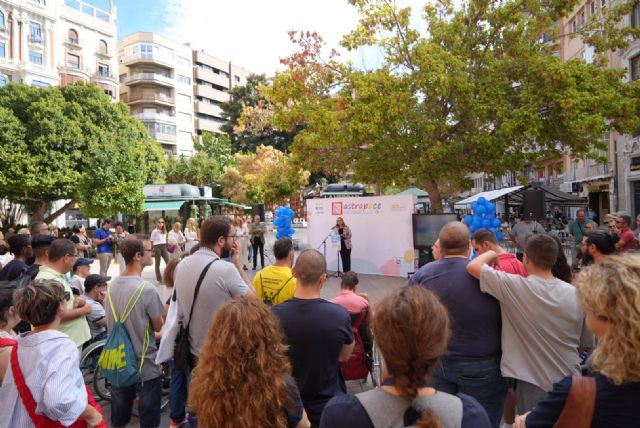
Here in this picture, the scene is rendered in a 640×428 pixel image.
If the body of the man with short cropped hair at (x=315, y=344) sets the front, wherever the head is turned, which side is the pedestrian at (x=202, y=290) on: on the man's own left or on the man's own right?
on the man's own left

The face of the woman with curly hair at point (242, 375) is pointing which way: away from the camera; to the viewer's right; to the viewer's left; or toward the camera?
away from the camera

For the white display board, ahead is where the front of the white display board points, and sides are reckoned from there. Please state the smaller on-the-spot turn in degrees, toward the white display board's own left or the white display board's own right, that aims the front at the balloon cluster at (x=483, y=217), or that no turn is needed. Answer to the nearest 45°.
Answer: approximately 45° to the white display board's own left

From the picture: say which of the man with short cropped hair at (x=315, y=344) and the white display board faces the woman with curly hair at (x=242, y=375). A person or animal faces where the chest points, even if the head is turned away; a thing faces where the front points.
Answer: the white display board

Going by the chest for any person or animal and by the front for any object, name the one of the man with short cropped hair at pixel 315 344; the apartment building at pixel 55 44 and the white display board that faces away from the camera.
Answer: the man with short cropped hair

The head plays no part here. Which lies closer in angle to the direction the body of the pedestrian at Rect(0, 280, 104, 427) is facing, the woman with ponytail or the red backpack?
the red backpack

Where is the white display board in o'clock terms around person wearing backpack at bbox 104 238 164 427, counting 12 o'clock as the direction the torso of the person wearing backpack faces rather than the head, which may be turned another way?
The white display board is roughly at 12 o'clock from the person wearing backpack.

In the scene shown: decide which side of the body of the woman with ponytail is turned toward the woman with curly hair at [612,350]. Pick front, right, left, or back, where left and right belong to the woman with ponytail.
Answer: right

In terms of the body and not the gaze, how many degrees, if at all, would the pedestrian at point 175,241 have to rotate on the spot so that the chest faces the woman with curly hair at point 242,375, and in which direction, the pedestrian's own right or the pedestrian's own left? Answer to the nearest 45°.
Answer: approximately 45° to the pedestrian's own right

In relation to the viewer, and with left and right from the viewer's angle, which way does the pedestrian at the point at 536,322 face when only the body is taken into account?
facing away from the viewer

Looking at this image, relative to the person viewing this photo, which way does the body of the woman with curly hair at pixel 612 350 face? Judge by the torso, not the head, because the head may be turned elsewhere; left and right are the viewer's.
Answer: facing away from the viewer and to the left of the viewer

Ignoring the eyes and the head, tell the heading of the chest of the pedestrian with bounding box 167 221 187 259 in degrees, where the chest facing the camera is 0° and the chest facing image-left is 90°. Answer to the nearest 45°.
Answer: approximately 315°

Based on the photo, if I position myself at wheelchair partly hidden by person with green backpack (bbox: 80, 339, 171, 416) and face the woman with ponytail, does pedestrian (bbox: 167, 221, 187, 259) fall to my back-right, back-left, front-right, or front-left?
back-left

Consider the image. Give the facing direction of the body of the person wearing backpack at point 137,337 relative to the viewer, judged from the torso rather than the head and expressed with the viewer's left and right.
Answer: facing away from the viewer and to the right of the viewer

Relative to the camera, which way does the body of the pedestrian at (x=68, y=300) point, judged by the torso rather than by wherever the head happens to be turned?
to the viewer's right
